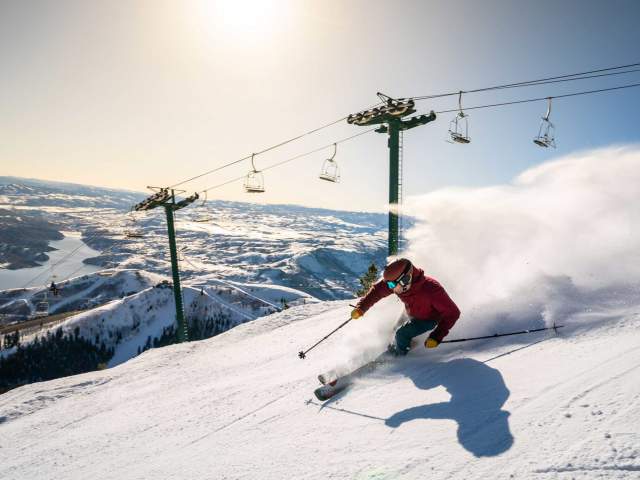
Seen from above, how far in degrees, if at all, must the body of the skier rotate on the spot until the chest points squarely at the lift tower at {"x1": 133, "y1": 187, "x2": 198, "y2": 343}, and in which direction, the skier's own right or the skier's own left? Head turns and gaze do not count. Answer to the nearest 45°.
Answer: approximately 90° to the skier's own right

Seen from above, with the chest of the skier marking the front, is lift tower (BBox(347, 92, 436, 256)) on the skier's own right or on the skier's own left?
on the skier's own right

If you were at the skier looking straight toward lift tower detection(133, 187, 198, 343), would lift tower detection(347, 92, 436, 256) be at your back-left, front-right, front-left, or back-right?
front-right

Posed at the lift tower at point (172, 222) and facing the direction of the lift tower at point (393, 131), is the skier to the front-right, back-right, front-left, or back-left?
front-right

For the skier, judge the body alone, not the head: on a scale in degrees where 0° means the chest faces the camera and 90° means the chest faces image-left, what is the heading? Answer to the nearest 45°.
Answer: approximately 45°

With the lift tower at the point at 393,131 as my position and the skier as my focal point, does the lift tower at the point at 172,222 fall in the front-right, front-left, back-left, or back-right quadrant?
back-right

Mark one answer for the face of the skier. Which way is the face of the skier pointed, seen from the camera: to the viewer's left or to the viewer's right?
to the viewer's left
